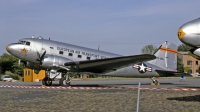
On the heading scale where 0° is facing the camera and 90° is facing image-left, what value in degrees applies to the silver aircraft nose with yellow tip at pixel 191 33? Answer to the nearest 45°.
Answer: approximately 90°

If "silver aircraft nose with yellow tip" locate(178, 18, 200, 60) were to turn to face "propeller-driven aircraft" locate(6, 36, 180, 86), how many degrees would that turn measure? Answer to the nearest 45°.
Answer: approximately 45° to its right
